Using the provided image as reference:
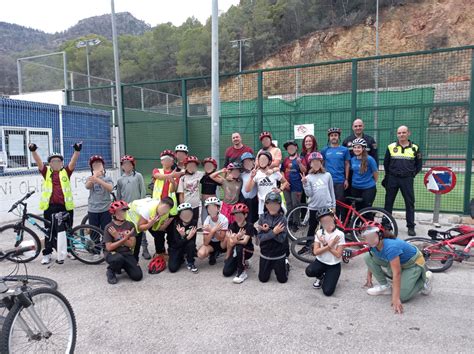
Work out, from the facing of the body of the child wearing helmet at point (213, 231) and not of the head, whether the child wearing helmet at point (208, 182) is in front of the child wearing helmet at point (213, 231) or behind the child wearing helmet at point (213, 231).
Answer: behind

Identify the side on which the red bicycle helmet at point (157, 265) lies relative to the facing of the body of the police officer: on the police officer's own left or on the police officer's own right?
on the police officer's own right

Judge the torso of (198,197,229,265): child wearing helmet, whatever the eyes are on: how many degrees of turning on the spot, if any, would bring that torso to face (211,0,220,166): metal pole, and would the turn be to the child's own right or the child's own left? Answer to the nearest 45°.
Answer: approximately 180°

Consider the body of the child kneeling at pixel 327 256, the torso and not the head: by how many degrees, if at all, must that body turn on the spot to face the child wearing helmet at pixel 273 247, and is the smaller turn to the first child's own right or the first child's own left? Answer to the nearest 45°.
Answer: approximately 90° to the first child's own right

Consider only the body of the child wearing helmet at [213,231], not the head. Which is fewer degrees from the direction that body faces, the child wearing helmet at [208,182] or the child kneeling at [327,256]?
the child kneeling

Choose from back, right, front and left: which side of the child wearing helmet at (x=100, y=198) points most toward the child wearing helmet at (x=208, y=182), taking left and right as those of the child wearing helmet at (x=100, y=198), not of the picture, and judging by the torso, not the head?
left
